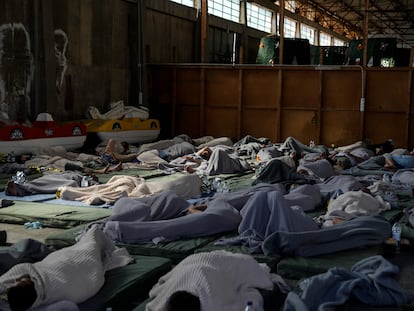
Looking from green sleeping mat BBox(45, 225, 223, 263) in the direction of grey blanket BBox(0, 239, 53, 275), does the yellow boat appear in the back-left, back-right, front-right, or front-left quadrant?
back-right

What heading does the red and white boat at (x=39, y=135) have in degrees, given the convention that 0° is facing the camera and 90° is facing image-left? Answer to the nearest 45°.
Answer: approximately 270°

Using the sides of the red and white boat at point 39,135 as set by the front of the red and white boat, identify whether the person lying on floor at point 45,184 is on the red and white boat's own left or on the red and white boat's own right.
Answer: on the red and white boat's own right

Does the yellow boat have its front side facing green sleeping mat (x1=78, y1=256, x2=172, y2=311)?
no

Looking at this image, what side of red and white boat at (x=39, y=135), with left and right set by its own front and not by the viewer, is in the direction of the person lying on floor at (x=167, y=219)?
right

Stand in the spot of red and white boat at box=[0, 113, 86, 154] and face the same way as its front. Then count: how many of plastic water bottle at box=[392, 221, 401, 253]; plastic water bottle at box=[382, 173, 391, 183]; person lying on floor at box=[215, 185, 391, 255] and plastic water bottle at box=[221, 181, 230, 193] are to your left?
0

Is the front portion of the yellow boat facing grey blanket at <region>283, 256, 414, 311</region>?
no

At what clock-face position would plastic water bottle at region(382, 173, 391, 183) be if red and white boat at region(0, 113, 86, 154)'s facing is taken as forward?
The plastic water bottle is roughly at 1 o'clock from the red and white boat.
